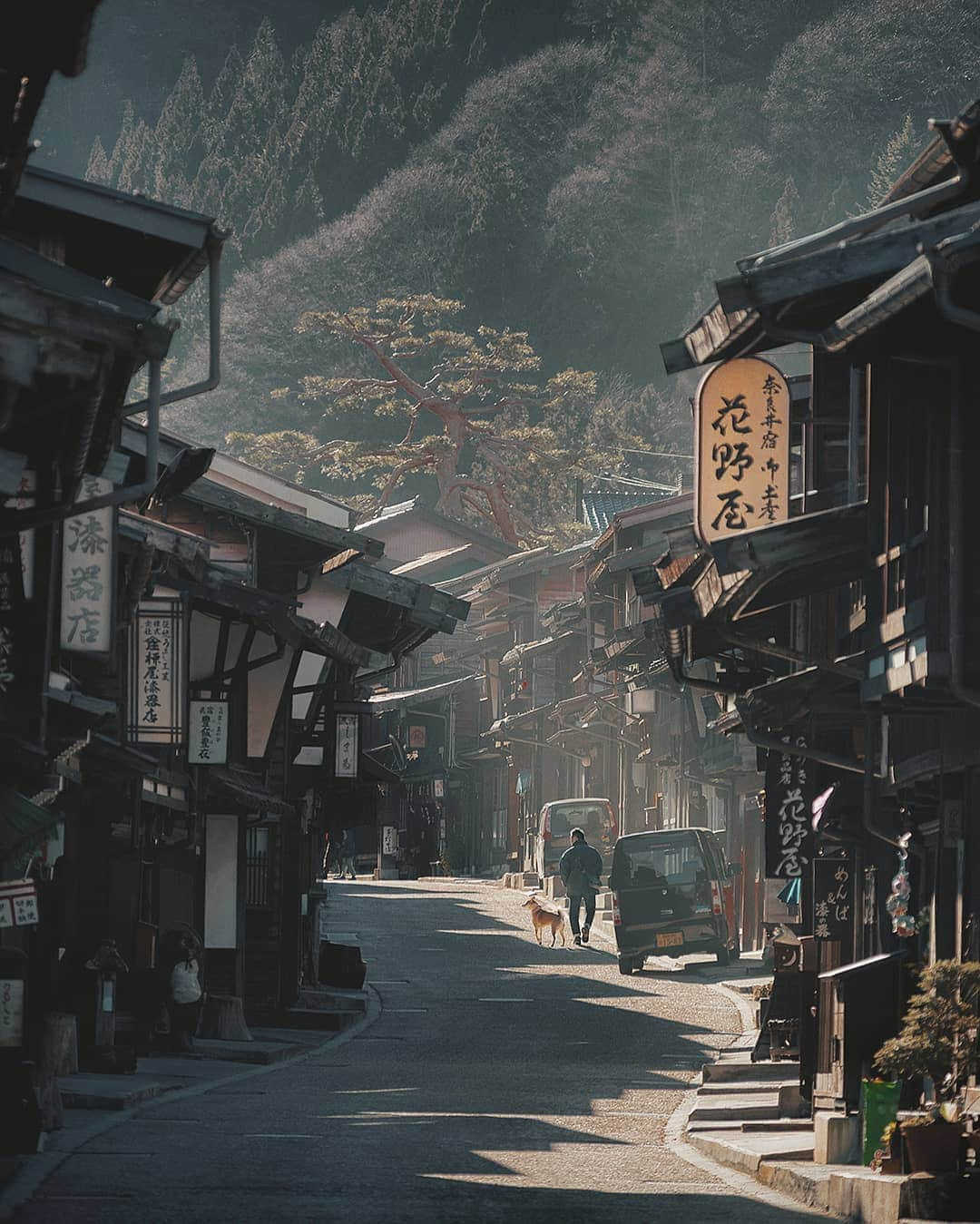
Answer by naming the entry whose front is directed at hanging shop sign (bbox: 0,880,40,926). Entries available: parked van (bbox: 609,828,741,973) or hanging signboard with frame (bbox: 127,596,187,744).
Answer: the hanging signboard with frame

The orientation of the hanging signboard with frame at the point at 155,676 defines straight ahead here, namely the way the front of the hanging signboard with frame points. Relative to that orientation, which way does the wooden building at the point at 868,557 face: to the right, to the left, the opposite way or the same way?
to the right

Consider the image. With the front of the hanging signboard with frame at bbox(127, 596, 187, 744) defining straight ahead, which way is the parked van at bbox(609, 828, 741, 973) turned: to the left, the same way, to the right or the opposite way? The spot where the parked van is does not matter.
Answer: the opposite way

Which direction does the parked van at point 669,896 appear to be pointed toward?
away from the camera

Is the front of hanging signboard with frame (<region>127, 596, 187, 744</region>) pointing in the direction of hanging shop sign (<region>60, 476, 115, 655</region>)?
yes

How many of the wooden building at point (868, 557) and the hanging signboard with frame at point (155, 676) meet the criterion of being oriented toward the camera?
1

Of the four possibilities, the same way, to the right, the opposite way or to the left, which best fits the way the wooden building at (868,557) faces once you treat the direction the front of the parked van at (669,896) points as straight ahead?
to the left

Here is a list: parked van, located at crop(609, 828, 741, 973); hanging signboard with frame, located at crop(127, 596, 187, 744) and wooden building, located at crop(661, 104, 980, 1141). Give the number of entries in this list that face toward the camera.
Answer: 1

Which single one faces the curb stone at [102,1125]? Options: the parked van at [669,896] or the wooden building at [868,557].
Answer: the wooden building

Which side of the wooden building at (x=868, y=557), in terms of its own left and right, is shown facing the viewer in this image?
left

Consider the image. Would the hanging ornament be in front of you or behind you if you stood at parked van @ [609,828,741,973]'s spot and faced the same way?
behind

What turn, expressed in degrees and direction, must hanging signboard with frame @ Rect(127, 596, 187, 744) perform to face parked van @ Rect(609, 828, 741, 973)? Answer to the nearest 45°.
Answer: approximately 135° to its left

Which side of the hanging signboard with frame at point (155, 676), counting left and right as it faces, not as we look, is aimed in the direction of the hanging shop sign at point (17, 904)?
front
